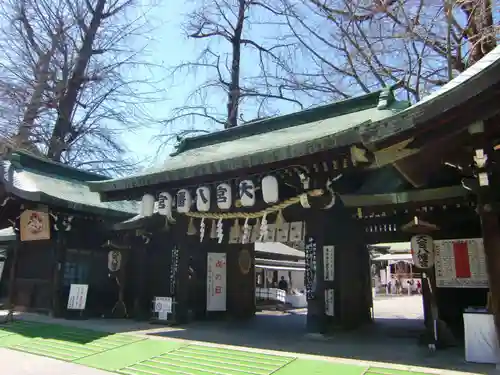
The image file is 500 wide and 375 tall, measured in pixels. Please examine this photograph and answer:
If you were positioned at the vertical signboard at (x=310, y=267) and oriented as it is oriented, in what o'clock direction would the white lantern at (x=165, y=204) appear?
The white lantern is roughly at 2 o'clock from the vertical signboard.

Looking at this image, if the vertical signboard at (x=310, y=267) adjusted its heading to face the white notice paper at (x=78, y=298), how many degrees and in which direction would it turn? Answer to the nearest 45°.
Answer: approximately 45° to its right

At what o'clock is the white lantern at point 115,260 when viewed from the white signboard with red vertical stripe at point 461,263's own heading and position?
The white lantern is roughly at 3 o'clock from the white signboard with red vertical stripe.

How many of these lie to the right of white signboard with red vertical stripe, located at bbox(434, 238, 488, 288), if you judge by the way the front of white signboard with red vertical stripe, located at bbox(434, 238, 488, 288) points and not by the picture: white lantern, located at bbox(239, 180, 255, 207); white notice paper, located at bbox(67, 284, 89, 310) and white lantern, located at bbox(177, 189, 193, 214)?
3

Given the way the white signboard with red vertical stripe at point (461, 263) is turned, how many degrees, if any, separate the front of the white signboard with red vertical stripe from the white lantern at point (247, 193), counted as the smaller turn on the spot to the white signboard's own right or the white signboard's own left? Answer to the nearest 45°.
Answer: approximately 90° to the white signboard's own right

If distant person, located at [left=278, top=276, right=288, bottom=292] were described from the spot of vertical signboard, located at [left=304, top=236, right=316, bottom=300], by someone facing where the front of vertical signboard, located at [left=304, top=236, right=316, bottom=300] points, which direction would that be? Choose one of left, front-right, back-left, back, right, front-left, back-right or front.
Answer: back-right

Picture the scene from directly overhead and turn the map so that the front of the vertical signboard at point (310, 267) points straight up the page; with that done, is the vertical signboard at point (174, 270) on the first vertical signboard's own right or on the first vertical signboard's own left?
on the first vertical signboard's own right

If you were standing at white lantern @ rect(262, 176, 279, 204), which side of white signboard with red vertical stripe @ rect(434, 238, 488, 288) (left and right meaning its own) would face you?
right

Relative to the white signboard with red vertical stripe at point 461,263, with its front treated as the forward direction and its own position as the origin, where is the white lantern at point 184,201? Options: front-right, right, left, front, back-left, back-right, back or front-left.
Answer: right

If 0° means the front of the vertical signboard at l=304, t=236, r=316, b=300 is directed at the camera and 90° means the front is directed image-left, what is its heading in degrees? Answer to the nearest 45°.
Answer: approximately 45°

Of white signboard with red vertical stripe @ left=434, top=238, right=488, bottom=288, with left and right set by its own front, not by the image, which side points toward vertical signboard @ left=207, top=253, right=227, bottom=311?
right

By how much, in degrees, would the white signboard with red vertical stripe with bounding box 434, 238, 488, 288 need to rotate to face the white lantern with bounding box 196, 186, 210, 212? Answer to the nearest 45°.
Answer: approximately 90° to its right

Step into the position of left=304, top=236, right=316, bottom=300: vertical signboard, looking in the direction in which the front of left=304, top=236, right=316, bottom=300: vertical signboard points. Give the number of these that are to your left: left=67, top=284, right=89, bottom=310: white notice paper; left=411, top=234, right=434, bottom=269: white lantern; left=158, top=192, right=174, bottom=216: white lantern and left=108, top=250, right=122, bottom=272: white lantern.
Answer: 1

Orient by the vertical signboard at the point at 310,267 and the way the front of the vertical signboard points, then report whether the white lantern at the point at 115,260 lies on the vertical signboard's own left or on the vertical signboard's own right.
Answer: on the vertical signboard's own right
